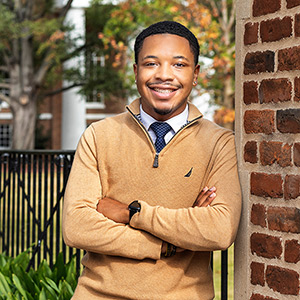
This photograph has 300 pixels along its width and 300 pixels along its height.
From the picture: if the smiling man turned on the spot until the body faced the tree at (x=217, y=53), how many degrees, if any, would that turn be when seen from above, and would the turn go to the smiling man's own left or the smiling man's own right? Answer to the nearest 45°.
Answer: approximately 180°

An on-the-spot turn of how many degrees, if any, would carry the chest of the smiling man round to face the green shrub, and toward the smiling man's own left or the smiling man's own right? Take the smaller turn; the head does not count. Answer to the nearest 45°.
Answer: approximately 135° to the smiling man's own right

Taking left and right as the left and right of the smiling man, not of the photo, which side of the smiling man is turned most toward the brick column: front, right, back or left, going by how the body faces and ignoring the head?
left

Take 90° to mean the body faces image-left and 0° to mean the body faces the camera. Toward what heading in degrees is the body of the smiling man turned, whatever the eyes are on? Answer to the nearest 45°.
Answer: approximately 0°

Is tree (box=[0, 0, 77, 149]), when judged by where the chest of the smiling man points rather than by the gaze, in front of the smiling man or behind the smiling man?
behind
